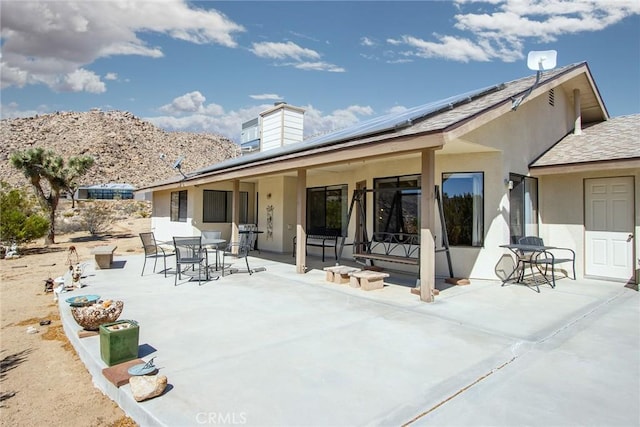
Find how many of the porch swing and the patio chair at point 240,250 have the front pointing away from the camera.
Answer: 0

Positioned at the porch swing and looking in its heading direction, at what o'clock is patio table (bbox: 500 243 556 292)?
The patio table is roughly at 8 o'clock from the porch swing.

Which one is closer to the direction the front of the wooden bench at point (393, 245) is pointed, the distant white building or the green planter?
the green planter

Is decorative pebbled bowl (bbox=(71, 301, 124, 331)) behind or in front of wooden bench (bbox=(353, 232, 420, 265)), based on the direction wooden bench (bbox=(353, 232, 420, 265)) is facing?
in front

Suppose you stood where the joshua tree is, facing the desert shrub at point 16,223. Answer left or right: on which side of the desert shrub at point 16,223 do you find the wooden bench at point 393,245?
left

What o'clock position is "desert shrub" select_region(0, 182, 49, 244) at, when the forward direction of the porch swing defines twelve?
The desert shrub is roughly at 2 o'clock from the porch swing.

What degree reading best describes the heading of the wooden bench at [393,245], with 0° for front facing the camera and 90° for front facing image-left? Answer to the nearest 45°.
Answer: approximately 45°

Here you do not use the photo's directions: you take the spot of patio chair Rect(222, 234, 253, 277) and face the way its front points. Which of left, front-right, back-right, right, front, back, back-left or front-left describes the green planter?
left

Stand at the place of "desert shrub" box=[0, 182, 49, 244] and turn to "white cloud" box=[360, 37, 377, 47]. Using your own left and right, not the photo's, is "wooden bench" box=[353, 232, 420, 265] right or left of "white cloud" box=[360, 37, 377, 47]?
right

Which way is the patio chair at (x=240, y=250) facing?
to the viewer's left

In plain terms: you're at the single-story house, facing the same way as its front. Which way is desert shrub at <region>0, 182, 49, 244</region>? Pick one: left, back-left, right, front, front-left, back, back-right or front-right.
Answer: front-right

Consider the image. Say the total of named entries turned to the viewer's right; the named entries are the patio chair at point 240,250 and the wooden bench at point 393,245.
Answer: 0

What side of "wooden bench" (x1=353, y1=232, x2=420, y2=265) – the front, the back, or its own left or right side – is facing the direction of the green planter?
front

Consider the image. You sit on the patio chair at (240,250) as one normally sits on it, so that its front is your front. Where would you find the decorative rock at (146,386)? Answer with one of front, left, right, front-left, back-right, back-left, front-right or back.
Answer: left

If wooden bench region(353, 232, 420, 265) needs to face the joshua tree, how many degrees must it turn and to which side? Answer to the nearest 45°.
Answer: approximately 45° to its right
